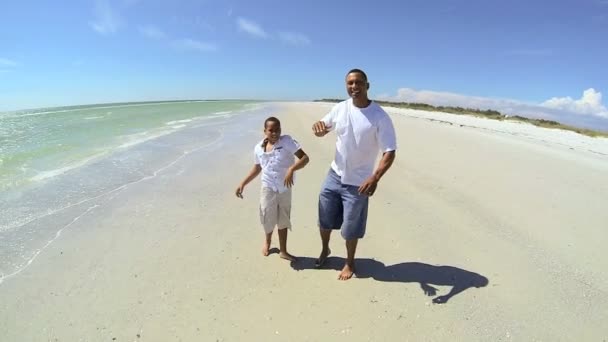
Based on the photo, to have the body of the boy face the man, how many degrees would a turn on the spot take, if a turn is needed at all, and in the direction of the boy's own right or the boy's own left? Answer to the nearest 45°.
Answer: approximately 45° to the boy's own left

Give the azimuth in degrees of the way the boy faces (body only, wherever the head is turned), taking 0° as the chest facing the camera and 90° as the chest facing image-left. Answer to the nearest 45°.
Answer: approximately 0°
